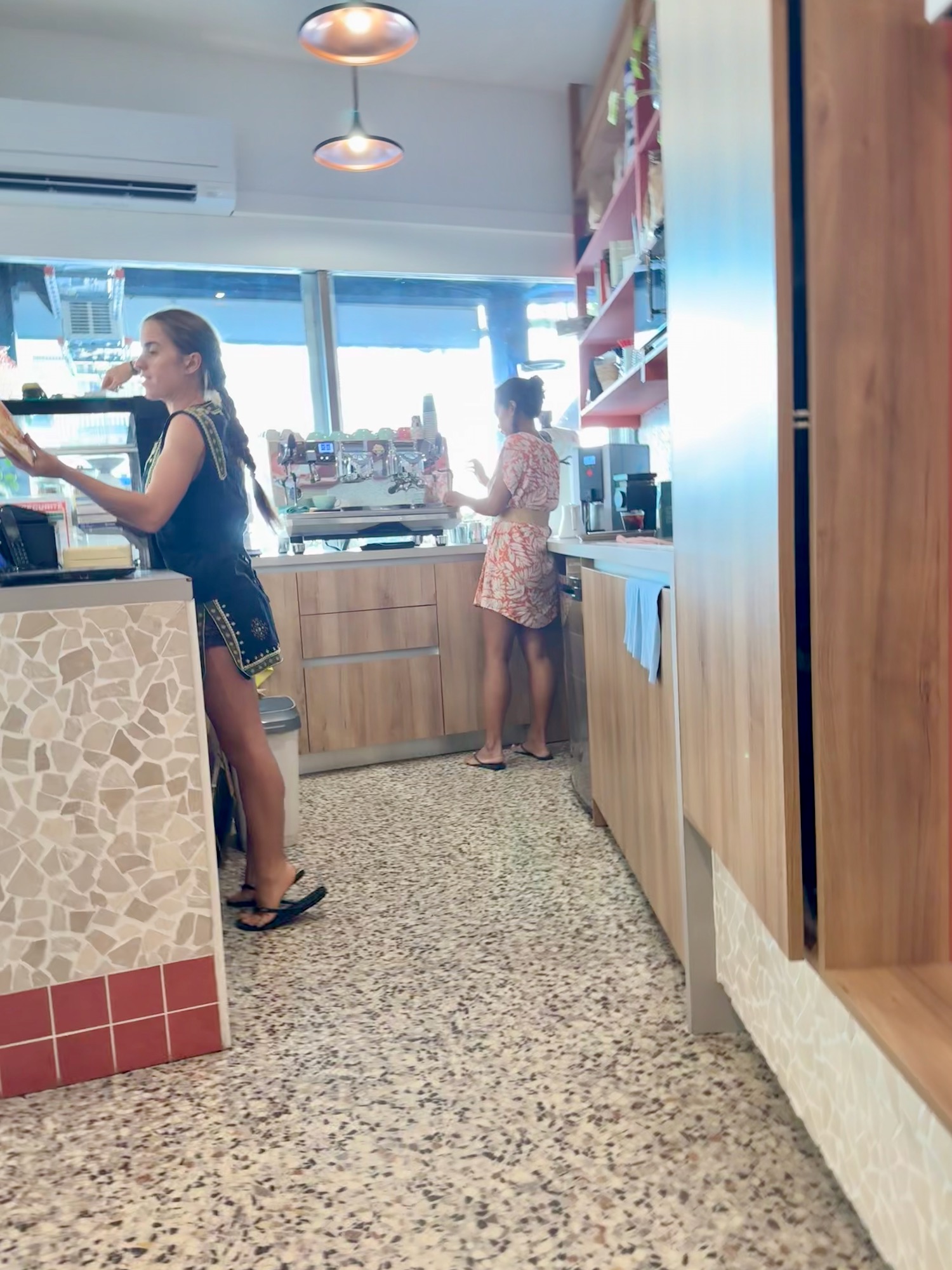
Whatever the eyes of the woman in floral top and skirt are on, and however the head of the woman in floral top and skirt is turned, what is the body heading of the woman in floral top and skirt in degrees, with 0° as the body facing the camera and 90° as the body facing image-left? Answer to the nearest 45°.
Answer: approximately 135°

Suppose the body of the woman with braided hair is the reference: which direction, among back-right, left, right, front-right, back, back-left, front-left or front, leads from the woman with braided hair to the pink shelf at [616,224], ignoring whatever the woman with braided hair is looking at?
back-right

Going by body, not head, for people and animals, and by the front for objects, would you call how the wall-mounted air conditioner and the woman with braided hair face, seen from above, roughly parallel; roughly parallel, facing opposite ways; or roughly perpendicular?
roughly perpendicular

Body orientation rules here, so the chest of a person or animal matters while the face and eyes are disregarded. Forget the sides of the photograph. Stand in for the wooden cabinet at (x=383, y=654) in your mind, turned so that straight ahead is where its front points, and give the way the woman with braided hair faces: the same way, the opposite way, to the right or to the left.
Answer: to the right

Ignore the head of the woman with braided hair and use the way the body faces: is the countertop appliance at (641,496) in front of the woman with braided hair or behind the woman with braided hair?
behind

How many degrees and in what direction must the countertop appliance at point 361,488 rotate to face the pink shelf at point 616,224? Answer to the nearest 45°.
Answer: approximately 90° to its left

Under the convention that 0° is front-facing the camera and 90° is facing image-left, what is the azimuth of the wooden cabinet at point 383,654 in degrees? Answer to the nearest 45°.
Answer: approximately 0°

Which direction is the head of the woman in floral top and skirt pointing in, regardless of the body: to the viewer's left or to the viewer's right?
to the viewer's left

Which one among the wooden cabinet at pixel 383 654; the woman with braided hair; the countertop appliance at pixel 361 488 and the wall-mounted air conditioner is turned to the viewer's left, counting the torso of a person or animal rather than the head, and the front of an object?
the woman with braided hair

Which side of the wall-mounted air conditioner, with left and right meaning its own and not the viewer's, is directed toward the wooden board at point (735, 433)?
front

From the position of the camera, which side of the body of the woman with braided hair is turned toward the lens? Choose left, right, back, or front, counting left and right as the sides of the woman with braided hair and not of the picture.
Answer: left

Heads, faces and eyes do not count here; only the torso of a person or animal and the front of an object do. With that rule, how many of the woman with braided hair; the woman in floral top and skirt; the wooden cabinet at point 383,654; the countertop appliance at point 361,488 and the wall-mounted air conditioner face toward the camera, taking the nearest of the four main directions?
3

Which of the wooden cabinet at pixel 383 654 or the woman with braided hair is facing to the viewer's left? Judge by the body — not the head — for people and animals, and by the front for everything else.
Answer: the woman with braided hair

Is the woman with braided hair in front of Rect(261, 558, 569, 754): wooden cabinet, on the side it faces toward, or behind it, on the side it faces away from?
in front
